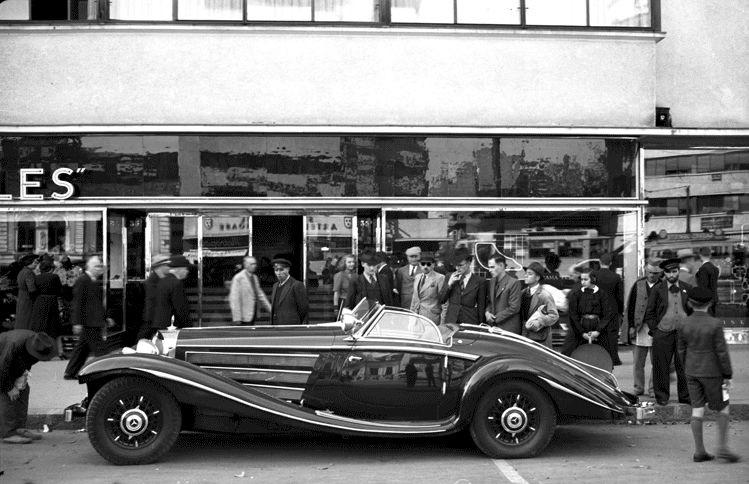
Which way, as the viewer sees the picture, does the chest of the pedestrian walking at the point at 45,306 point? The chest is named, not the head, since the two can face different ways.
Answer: away from the camera

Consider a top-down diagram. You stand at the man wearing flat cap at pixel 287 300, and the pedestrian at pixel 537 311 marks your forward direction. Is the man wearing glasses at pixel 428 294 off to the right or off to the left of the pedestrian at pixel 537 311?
left

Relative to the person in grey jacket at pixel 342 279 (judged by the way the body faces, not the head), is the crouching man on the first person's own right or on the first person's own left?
on the first person's own right

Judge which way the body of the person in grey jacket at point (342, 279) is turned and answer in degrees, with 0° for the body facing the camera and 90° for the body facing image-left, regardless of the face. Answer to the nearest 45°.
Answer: approximately 315°

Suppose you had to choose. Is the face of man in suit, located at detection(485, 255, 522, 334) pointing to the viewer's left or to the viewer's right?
to the viewer's left

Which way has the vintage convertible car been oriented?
to the viewer's left

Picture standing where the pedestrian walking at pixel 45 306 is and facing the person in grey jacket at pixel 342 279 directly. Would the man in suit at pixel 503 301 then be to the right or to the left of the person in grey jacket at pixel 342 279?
right

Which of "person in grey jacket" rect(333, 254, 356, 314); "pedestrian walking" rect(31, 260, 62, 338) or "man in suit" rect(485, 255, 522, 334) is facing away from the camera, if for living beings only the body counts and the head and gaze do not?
"pedestrian walking" rect(31, 260, 62, 338)

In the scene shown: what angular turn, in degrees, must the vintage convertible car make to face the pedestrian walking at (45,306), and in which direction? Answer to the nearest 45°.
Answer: approximately 45° to its right

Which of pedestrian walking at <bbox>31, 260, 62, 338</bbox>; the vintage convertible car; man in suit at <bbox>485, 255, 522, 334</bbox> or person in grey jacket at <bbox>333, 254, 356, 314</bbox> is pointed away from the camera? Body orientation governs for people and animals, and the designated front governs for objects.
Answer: pedestrian walking at <bbox>31, 260, 62, 338</bbox>
